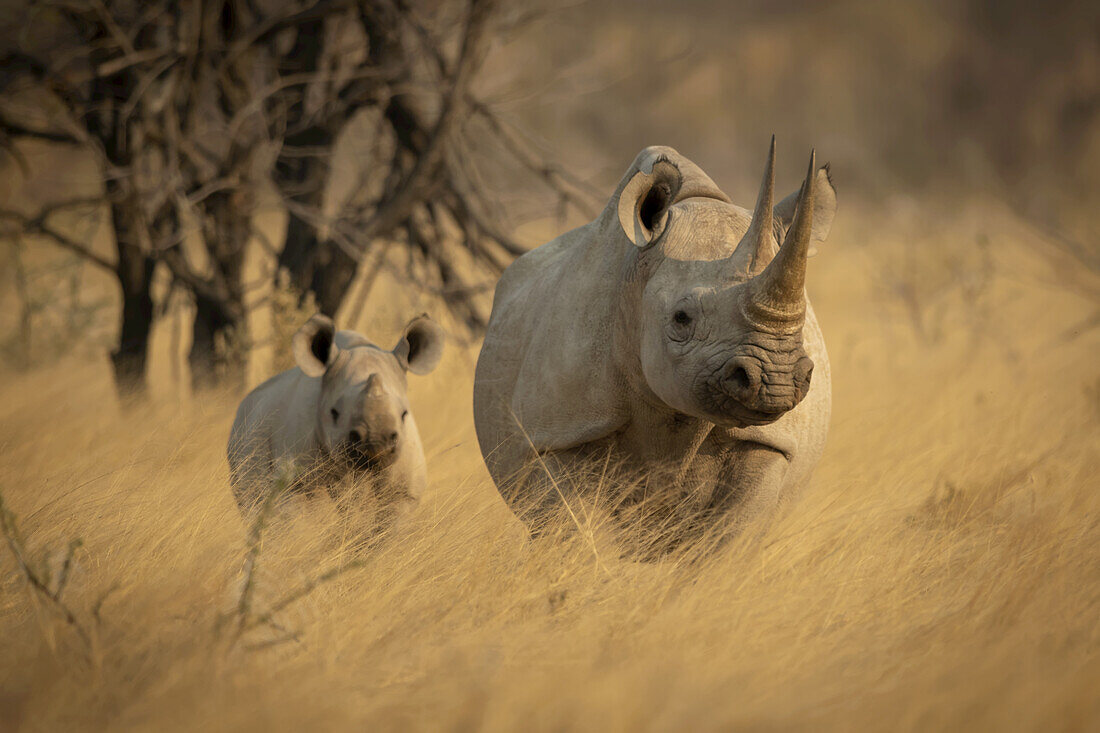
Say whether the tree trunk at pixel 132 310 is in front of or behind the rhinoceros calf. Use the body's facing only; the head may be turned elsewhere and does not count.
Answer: behind

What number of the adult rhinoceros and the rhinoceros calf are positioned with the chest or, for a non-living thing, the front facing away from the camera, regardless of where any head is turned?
0

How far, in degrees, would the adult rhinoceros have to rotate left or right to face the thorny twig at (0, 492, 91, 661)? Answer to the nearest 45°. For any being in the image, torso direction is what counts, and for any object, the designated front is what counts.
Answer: approximately 90° to its right

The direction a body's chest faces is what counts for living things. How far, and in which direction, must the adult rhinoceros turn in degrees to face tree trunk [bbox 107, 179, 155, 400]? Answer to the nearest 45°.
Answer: approximately 180°

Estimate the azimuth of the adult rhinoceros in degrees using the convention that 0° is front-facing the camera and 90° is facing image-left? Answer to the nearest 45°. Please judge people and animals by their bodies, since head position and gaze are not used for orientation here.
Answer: approximately 315°

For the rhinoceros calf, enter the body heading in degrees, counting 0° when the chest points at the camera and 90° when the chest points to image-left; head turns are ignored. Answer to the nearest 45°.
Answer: approximately 315°

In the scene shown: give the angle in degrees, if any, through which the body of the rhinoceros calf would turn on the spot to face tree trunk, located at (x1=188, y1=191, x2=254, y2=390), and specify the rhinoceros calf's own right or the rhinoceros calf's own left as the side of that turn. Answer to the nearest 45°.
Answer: approximately 135° to the rhinoceros calf's own left

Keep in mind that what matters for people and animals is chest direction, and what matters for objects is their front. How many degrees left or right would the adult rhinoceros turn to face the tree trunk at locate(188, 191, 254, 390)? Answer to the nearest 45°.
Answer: approximately 180°
